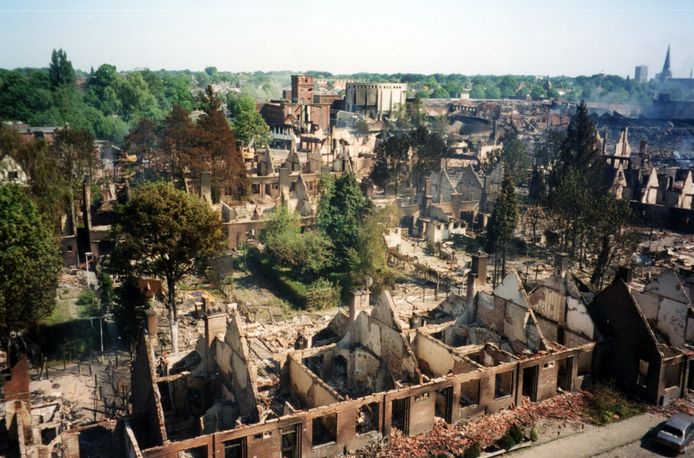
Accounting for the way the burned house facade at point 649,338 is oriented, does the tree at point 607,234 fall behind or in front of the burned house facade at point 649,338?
behind

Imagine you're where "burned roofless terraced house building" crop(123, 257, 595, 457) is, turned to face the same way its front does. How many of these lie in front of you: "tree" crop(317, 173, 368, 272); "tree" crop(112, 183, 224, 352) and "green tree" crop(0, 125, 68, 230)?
0

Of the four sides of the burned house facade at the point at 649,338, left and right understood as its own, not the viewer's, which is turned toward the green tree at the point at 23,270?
right

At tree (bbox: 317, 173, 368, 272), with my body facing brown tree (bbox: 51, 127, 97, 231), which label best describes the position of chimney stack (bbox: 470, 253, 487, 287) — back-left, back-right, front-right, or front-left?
back-left

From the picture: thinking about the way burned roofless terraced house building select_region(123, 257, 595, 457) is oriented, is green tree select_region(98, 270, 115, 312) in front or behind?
behind

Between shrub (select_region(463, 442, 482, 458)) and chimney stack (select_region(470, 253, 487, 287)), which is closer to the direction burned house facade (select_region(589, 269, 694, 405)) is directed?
the shrub

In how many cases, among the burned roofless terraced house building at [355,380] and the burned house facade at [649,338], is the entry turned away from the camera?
0

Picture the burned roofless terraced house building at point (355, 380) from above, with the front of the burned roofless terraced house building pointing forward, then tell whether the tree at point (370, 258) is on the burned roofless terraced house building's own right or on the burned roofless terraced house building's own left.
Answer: on the burned roofless terraced house building's own left

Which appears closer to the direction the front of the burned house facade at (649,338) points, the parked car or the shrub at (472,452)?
the parked car

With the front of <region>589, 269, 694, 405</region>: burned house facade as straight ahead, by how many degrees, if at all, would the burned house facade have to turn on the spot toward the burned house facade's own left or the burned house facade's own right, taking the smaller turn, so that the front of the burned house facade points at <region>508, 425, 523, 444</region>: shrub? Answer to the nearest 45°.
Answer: approximately 90° to the burned house facade's own right

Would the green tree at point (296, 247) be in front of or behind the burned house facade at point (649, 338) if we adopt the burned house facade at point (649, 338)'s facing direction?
behind

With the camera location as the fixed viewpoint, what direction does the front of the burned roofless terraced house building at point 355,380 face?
facing the viewer and to the right of the viewer

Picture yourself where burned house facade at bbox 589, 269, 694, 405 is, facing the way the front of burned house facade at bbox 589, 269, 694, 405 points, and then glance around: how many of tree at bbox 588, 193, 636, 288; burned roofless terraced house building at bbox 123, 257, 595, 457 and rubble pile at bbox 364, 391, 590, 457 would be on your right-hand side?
2

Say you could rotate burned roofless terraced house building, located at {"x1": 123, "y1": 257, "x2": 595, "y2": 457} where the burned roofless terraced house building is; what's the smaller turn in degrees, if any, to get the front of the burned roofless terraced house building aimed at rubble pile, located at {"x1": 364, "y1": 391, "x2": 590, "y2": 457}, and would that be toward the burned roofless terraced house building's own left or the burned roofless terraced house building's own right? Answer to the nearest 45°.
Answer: approximately 45° to the burned roofless terraced house building's own left

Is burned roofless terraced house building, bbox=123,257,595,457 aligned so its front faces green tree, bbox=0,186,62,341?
no

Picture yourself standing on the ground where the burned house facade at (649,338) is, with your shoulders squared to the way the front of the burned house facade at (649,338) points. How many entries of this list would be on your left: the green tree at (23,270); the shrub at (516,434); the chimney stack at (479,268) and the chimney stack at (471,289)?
0

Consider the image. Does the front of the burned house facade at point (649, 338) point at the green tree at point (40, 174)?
no

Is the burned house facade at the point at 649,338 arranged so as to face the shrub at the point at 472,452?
no
